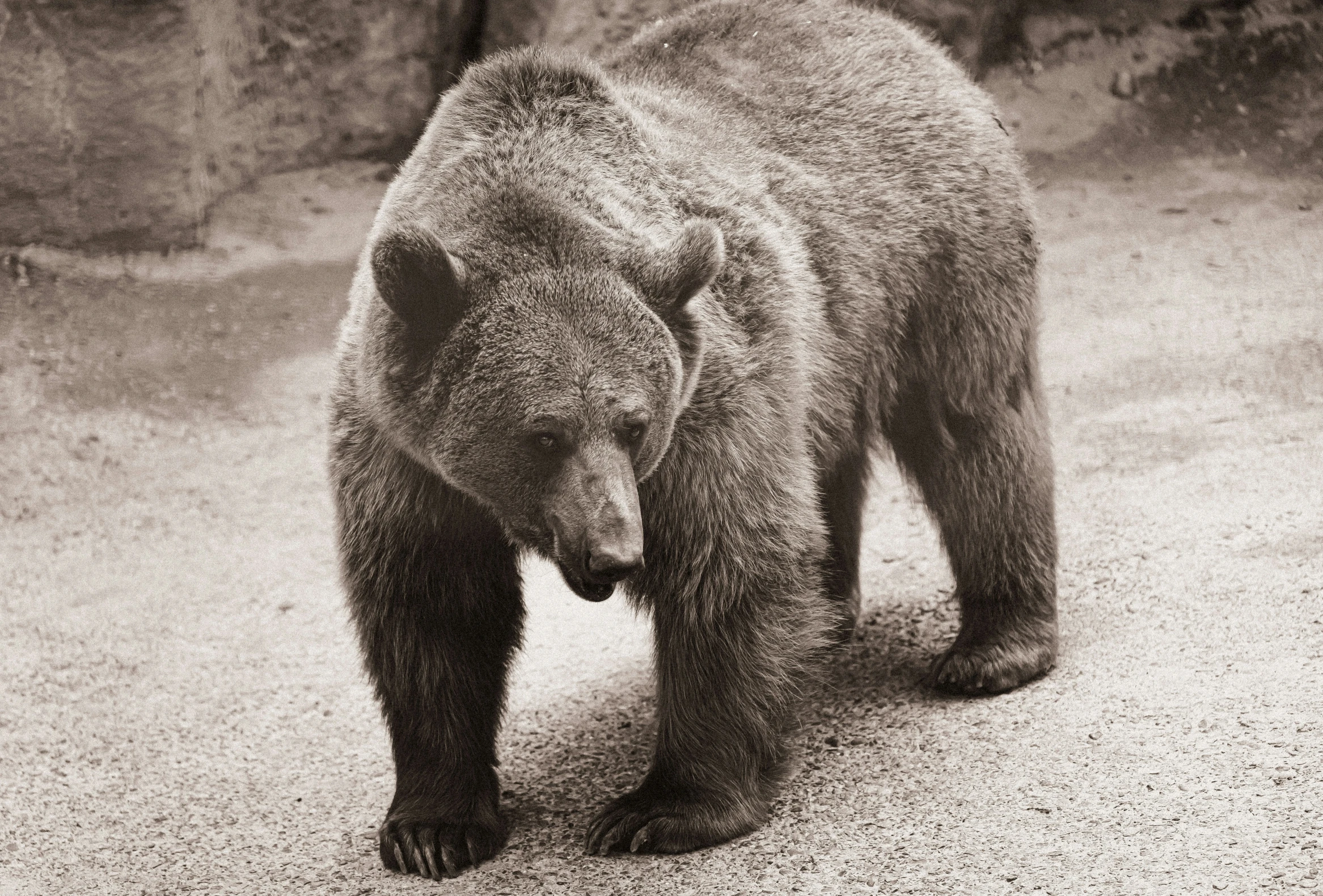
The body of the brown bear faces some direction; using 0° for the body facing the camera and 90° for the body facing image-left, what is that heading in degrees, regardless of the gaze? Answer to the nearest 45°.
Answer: approximately 45°
